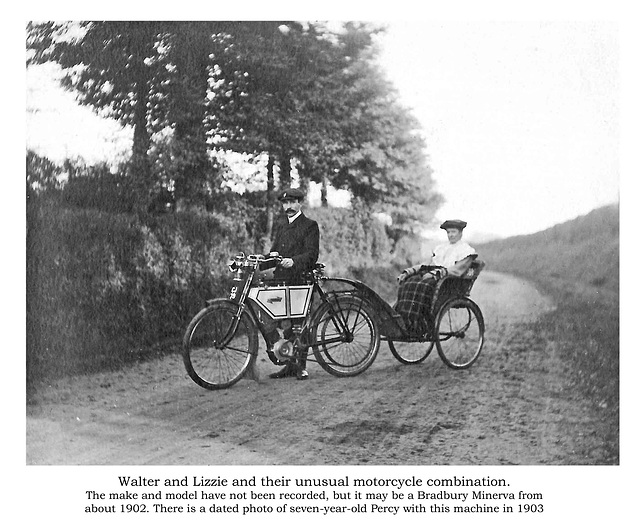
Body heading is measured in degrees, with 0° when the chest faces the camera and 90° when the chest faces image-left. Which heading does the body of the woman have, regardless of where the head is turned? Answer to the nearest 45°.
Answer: approximately 45°

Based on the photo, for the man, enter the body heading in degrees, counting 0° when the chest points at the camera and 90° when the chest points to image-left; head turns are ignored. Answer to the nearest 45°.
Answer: approximately 45°

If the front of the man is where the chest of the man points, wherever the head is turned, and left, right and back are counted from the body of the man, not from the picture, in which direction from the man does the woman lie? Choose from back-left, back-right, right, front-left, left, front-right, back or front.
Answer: back-left

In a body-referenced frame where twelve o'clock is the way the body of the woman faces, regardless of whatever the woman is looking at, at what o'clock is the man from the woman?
The man is roughly at 1 o'clock from the woman.

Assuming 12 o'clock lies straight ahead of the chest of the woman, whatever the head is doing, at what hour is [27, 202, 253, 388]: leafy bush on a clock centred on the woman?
The leafy bush is roughly at 1 o'clock from the woman.

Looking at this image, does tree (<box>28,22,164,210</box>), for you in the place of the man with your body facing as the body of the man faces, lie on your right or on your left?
on your right
